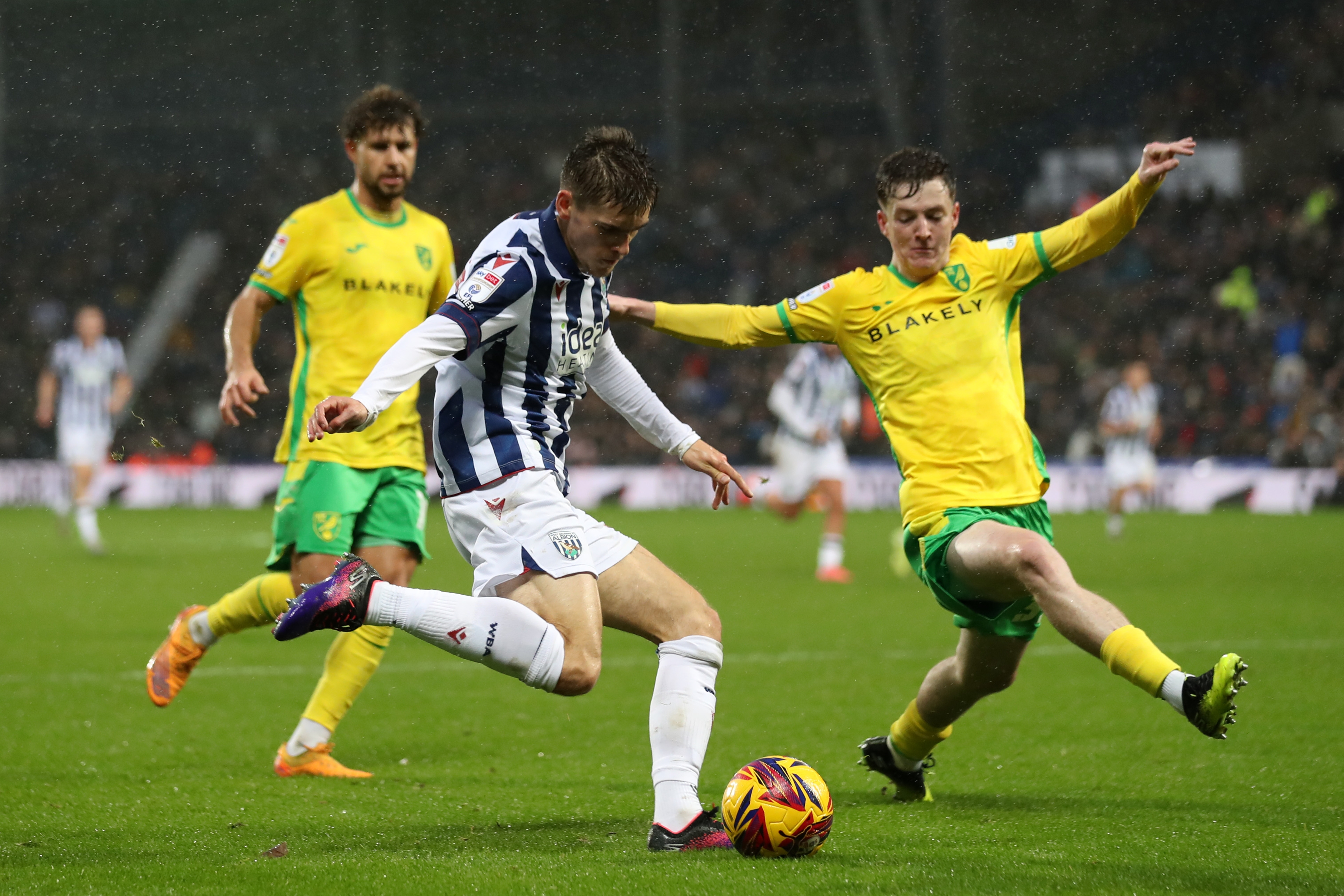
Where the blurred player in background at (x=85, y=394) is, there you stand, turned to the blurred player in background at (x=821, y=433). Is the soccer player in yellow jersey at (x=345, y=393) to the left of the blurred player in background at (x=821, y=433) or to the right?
right

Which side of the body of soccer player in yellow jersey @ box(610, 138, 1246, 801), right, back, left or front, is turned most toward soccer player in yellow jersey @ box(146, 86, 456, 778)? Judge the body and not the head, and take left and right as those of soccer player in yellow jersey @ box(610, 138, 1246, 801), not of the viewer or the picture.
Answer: right

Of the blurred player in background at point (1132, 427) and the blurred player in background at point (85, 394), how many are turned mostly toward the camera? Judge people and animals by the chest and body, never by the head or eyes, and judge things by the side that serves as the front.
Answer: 2

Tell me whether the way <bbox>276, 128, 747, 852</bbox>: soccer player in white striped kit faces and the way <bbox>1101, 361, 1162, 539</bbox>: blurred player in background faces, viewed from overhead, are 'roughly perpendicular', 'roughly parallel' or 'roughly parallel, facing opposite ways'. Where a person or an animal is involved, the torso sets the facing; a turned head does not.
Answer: roughly perpendicular

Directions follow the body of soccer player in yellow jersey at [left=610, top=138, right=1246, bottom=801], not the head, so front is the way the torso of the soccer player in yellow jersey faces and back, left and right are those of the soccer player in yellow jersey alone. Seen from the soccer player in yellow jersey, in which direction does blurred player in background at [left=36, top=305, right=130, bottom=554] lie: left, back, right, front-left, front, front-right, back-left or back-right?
back-right

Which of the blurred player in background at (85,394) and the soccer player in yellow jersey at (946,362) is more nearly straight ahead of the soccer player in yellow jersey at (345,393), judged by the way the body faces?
the soccer player in yellow jersey

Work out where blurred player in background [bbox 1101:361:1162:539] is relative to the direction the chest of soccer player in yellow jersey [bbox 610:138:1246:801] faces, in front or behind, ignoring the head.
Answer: behind

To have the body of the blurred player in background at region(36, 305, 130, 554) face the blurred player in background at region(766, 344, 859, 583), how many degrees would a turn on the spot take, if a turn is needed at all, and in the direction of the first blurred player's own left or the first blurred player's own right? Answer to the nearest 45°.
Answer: approximately 45° to the first blurred player's own left
